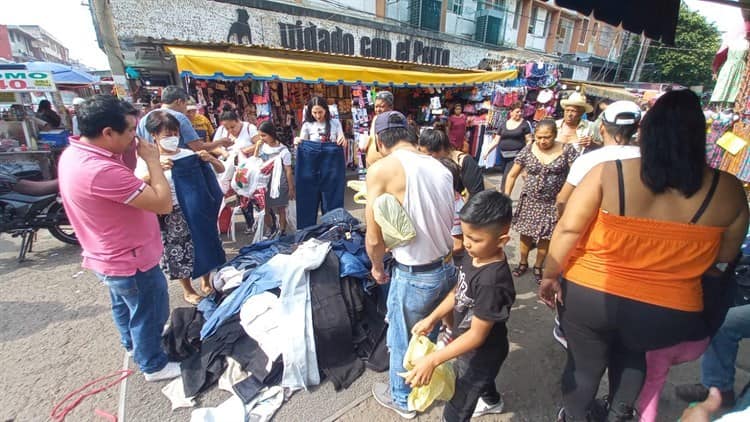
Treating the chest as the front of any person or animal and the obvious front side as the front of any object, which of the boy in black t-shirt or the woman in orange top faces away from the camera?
the woman in orange top

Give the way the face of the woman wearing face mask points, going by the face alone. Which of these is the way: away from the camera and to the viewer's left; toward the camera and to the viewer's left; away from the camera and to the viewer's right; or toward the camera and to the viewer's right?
toward the camera and to the viewer's right

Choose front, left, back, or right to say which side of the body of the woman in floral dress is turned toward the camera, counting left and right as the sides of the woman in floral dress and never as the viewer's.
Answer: front

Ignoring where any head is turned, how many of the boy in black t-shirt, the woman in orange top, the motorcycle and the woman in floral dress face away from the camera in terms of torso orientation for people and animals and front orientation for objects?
1

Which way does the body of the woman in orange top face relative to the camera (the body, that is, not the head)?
away from the camera

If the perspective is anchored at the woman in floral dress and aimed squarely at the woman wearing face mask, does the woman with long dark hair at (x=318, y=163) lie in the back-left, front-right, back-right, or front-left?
front-right

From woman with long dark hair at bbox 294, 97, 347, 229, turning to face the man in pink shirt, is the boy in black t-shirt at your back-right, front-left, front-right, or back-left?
front-left

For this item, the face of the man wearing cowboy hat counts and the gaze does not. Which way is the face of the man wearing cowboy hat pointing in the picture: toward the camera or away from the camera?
toward the camera

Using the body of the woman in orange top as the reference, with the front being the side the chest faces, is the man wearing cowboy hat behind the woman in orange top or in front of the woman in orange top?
in front

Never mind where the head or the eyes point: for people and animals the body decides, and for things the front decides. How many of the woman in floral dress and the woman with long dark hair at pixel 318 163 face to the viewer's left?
0

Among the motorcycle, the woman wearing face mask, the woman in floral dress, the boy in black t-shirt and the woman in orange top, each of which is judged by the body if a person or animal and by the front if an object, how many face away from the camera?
1

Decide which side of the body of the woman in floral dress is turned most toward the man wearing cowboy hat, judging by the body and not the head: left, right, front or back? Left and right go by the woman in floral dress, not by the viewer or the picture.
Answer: back

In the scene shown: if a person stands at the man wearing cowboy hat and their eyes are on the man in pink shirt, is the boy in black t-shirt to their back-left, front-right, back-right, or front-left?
front-left

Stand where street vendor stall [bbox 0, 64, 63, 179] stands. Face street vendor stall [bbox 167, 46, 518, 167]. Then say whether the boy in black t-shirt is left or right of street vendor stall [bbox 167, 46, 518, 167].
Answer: right
